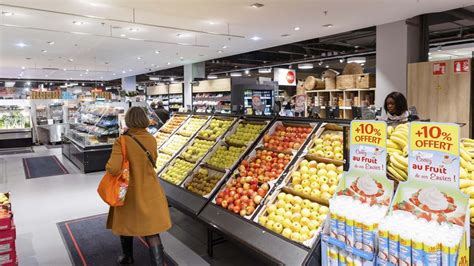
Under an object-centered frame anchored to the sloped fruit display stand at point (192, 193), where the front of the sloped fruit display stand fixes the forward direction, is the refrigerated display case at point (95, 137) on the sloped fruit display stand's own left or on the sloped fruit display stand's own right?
on the sloped fruit display stand's own right

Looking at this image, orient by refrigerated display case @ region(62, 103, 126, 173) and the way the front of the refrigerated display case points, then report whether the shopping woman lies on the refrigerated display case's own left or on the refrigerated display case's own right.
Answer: on the refrigerated display case's own left

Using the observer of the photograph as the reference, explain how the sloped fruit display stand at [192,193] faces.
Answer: facing the viewer and to the left of the viewer

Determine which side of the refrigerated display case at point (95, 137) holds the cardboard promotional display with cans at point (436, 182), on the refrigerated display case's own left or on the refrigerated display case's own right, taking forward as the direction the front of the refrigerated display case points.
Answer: on the refrigerated display case's own left

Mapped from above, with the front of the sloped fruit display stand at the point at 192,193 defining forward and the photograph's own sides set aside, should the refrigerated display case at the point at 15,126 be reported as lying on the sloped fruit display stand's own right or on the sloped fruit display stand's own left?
on the sloped fruit display stand's own right

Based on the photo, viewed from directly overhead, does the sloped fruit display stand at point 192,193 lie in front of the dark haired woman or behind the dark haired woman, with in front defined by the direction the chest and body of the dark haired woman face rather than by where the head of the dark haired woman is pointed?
in front

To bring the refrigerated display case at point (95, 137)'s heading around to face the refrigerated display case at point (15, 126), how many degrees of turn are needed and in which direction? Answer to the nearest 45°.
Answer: approximately 90° to its right

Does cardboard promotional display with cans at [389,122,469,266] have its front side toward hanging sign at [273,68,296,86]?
no

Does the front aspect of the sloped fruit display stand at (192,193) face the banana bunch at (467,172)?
no

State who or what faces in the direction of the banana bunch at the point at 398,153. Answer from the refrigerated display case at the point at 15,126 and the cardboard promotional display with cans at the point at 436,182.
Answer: the refrigerated display case

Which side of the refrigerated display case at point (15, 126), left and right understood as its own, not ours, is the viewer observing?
front

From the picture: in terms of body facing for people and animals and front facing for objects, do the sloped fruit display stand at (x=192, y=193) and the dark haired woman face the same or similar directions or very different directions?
same or similar directions

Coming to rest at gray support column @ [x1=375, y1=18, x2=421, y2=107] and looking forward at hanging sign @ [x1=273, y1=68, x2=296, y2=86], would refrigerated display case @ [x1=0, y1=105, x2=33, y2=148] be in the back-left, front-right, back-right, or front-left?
front-left

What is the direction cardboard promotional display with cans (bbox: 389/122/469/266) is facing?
toward the camera

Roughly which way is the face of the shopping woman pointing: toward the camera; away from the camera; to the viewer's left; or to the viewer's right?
away from the camera

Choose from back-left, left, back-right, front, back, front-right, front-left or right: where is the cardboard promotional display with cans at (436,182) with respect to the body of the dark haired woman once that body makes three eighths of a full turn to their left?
right
